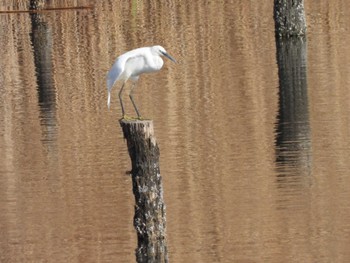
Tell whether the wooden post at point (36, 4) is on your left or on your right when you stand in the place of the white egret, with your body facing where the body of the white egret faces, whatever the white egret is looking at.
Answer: on your left

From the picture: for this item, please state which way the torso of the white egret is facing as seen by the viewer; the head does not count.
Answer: to the viewer's right
